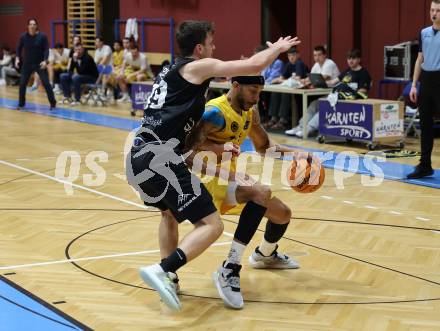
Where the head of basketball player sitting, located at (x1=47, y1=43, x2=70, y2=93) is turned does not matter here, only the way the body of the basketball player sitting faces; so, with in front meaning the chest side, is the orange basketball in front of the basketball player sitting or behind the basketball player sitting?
in front

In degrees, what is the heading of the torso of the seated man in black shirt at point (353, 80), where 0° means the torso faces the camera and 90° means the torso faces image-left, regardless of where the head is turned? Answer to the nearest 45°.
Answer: approximately 45°

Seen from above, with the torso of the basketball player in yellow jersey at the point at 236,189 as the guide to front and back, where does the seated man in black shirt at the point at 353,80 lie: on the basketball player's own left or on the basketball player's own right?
on the basketball player's own left

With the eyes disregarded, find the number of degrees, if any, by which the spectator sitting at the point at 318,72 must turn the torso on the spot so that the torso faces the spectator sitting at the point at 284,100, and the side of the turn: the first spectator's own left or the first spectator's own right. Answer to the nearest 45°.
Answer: approximately 90° to the first spectator's own right

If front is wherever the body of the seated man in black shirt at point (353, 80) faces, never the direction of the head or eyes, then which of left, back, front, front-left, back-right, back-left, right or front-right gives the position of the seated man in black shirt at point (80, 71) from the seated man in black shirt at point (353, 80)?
right

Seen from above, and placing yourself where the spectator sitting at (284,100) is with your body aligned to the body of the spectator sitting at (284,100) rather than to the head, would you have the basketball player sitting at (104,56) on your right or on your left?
on your right

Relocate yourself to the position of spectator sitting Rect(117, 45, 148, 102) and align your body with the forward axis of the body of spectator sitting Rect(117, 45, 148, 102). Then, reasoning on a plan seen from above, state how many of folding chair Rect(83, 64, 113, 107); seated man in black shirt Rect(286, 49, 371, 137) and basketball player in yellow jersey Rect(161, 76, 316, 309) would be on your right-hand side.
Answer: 1

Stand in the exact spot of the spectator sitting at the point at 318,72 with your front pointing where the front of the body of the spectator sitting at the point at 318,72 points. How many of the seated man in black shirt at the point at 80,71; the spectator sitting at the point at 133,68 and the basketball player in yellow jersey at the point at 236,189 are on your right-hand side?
2

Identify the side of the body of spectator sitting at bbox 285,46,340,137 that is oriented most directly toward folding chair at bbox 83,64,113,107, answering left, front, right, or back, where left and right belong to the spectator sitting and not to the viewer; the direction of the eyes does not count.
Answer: right

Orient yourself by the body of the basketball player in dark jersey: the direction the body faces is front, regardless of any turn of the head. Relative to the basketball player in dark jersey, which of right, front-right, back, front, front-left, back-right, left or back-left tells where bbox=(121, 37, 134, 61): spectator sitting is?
front-left

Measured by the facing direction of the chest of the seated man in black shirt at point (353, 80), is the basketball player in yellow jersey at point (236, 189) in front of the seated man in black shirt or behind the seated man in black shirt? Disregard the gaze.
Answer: in front

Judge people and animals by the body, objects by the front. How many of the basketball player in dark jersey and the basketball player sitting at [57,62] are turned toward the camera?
1
